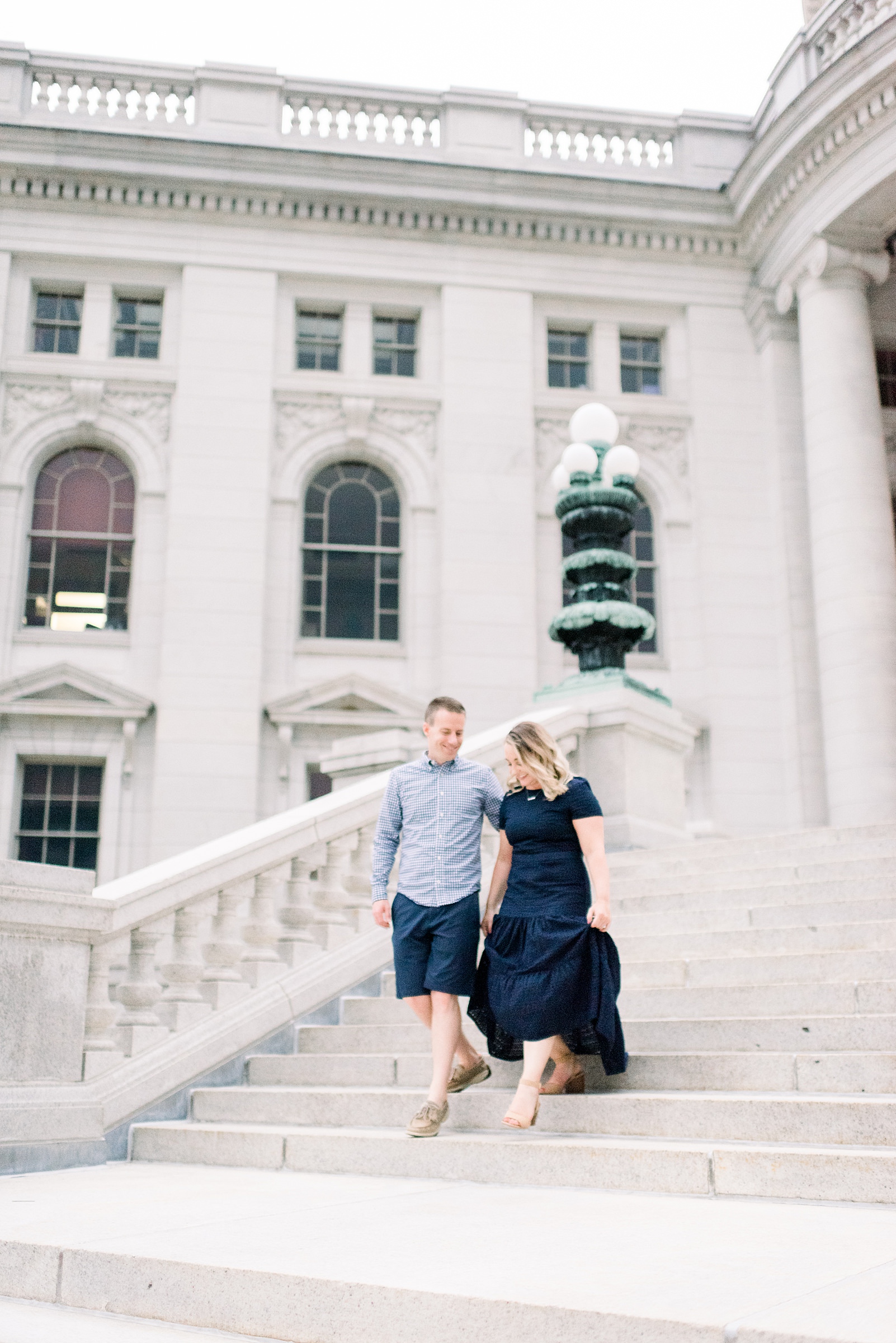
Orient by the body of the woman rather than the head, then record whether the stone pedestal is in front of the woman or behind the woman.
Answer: behind

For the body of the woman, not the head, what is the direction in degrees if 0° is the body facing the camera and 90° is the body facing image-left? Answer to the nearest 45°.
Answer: approximately 45°

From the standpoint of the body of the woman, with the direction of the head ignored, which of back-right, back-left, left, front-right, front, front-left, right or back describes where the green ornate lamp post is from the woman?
back-right

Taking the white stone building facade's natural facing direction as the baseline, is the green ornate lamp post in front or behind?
in front

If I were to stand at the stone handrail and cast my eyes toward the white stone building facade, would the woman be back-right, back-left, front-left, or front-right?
back-right

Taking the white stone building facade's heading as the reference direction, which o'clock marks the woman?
The woman is roughly at 12 o'clock from the white stone building facade.

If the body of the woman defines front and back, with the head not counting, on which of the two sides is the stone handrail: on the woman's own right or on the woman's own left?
on the woman's own right

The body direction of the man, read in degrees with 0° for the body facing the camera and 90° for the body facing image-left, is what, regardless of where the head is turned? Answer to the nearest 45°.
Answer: approximately 0°

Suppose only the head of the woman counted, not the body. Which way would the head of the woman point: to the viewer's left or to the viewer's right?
to the viewer's left

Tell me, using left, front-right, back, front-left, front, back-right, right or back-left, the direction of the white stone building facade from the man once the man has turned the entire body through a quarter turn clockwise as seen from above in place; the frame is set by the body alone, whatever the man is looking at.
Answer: right
